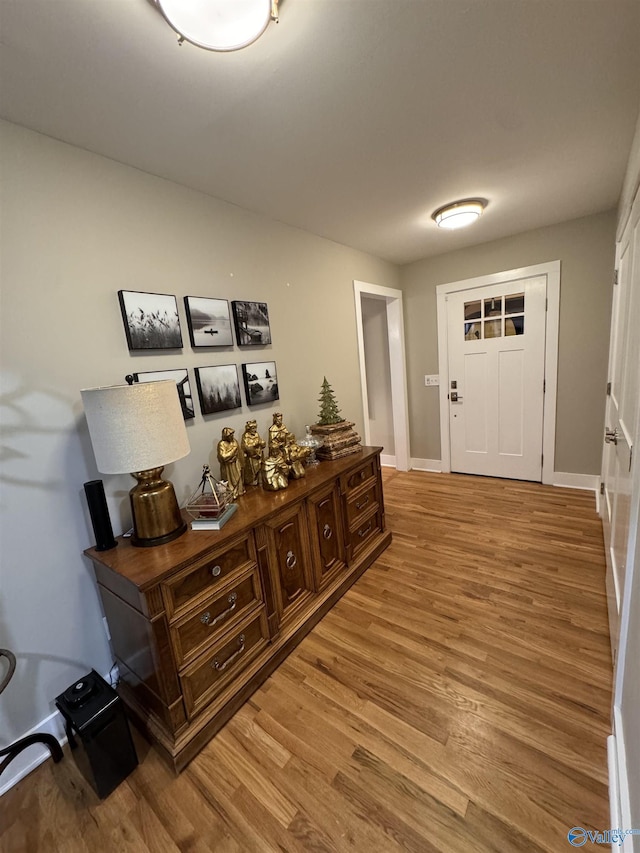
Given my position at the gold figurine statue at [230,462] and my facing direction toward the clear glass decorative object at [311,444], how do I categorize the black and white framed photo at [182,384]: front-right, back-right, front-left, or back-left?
back-left

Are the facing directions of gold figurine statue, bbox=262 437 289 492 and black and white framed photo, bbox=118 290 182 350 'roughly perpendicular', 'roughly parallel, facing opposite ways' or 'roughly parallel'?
roughly parallel

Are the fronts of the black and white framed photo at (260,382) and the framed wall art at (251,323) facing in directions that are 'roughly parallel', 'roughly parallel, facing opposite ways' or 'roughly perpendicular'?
roughly parallel

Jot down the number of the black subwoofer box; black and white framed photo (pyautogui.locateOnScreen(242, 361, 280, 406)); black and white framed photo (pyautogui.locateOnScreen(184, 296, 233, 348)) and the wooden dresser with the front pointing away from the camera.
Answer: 0

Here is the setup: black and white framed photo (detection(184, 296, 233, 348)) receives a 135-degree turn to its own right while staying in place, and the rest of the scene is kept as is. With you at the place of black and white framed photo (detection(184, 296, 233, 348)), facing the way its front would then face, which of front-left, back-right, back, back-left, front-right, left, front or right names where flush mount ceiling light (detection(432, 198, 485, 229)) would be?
back

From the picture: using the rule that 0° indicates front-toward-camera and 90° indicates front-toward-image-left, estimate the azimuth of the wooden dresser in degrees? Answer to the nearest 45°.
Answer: approximately 315°

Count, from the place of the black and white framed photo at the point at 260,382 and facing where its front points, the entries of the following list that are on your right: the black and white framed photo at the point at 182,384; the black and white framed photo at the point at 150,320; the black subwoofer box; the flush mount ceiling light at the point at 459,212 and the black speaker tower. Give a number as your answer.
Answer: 4

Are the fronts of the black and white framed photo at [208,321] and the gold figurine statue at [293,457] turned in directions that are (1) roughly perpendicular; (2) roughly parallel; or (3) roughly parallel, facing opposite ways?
roughly parallel
